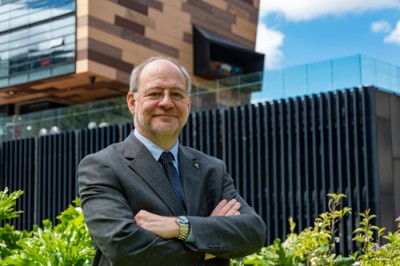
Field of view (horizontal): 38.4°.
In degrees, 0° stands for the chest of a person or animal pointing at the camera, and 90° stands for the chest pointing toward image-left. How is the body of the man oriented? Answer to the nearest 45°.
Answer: approximately 315°

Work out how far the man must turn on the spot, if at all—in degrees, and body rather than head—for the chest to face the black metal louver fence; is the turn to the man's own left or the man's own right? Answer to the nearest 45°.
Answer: approximately 135° to the man's own left
